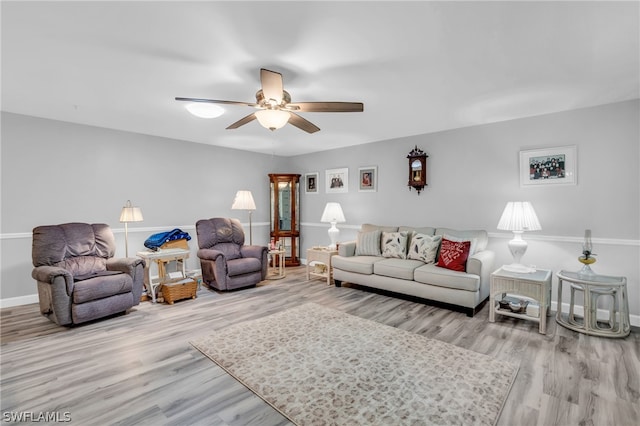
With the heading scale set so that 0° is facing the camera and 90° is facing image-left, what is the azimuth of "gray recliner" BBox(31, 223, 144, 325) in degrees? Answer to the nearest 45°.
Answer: approximately 315°

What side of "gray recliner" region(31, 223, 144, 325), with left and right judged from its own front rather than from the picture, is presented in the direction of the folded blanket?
left

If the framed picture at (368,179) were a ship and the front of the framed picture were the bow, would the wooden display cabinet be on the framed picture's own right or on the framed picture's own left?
on the framed picture's own right

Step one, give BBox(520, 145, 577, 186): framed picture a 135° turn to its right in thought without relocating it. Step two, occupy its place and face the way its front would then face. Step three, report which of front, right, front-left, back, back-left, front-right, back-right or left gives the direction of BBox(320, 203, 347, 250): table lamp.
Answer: left

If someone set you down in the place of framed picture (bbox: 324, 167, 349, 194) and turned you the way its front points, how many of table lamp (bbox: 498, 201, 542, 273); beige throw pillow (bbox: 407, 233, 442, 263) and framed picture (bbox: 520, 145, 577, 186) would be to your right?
0

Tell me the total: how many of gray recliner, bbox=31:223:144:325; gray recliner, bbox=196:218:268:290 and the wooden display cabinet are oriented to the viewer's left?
0

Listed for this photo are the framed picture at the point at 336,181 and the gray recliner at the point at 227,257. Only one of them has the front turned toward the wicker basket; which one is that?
the framed picture

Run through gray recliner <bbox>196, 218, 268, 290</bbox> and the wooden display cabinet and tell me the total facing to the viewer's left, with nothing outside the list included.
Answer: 0

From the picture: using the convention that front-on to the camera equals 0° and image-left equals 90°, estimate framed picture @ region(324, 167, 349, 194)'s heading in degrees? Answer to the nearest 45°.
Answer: approximately 45°

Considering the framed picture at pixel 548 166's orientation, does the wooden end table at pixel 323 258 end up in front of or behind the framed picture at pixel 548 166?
in front

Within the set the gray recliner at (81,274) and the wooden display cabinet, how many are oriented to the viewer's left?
0

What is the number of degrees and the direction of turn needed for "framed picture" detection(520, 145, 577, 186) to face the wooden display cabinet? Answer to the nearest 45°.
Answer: approximately 45° to its right

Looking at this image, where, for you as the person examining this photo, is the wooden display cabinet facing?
facing the viewer
